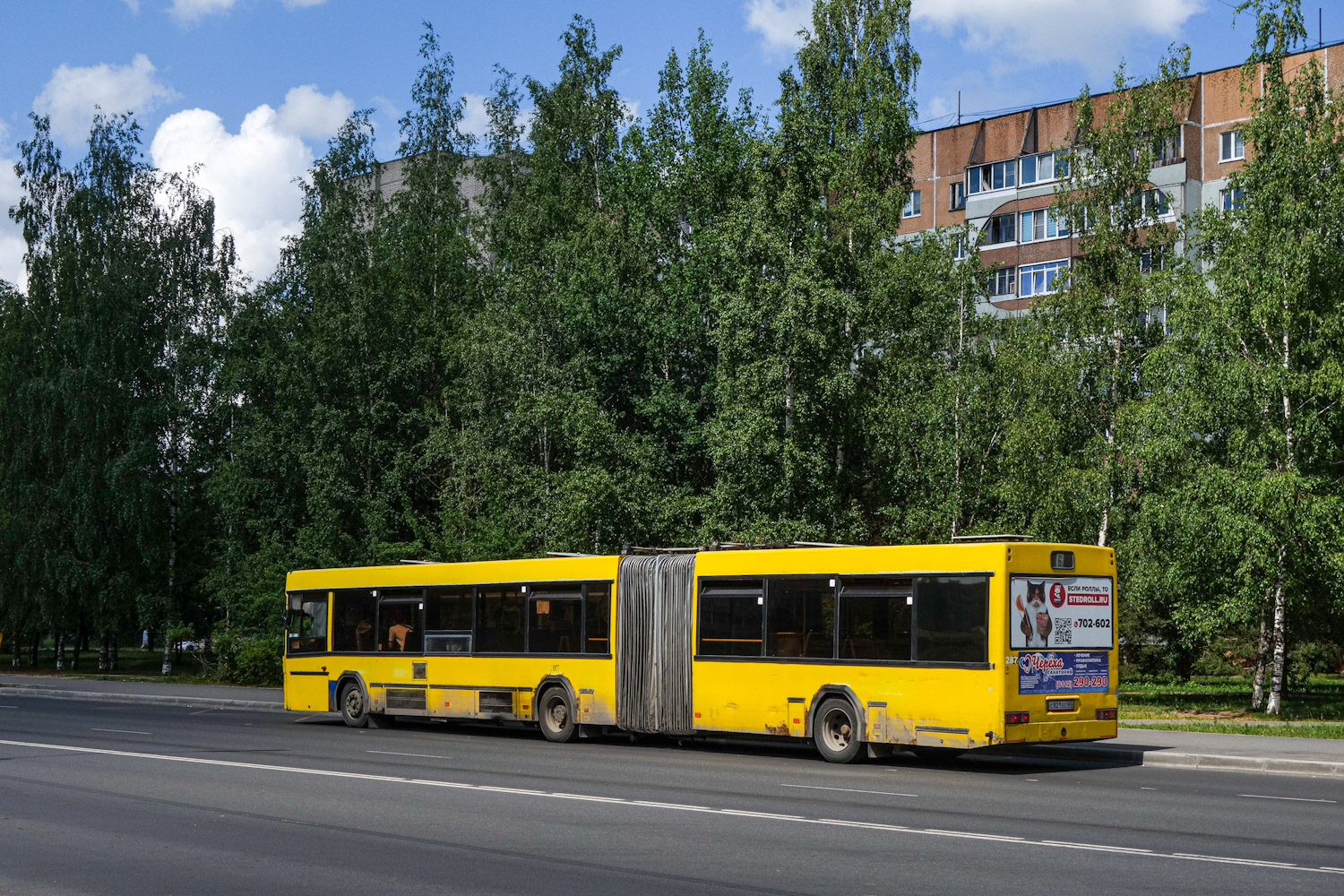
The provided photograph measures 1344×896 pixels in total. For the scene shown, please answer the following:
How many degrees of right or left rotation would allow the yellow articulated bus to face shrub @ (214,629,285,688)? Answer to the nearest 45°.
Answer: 0° — it already faces it

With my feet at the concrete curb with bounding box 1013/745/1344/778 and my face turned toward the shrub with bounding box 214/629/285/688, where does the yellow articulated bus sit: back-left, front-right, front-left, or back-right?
front-left

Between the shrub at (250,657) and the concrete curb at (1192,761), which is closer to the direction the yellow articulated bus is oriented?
the shrub

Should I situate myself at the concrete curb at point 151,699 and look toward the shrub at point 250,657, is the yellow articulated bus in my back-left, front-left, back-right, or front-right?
back-right

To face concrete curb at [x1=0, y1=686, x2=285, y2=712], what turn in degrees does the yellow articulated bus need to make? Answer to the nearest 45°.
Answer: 0° — it already faces it

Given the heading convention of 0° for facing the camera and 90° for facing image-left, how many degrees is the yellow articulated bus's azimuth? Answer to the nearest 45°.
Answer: approximately 135°
